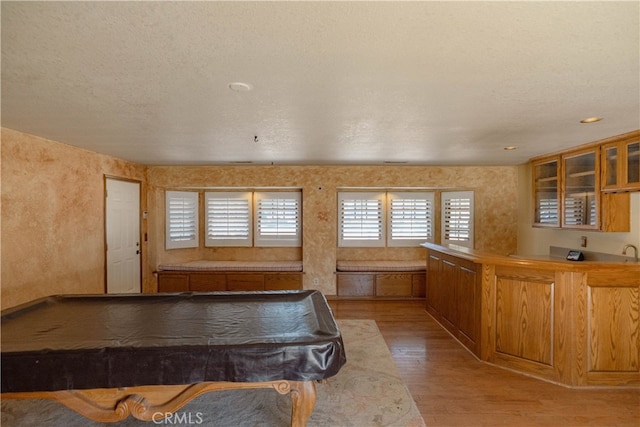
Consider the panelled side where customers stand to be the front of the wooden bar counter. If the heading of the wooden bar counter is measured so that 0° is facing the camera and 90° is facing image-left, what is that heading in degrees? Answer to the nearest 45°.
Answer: approximately 45°

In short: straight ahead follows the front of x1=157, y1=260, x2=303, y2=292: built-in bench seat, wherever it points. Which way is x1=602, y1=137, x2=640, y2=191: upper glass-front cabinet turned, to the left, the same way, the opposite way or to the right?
to the right

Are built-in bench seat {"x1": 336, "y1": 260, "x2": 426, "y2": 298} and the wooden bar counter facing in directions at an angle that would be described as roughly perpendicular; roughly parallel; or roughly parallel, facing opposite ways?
roughly perpendicular

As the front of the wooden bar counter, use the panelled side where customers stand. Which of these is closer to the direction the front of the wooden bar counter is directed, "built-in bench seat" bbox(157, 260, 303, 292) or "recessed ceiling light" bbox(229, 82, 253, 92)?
the recessed ceiling light

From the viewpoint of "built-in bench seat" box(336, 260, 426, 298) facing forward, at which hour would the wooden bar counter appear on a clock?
The wooden bar counter is roughly at 11 o'clock from the built-in bench seat.

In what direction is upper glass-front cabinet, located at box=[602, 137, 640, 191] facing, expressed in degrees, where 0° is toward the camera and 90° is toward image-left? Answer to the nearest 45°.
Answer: approximately 45°

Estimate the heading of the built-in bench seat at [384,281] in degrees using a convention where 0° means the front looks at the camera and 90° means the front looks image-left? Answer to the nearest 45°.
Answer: approximately 0°

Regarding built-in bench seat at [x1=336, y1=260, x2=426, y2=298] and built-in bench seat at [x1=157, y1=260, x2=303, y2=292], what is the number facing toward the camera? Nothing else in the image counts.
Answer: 2

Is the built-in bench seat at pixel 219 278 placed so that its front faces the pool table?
yes

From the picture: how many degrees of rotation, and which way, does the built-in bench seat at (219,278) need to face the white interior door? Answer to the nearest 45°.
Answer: approximately 90° to its right

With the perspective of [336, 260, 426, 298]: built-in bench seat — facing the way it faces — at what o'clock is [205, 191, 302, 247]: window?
The window is roughly at 3 o'clock from the built-in bench seat.
